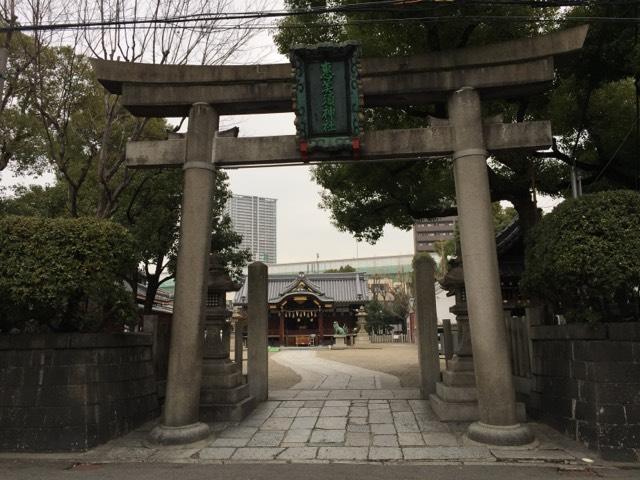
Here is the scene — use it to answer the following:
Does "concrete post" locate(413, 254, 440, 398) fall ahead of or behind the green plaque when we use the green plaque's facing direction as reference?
behind

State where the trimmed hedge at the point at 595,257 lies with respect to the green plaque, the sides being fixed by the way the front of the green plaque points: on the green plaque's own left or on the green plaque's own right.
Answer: on the green plaque's own left

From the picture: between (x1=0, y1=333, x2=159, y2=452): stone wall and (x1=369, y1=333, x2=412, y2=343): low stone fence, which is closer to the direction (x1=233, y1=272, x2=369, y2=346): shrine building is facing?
the stone wall

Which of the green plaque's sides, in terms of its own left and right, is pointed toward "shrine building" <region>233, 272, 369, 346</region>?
back

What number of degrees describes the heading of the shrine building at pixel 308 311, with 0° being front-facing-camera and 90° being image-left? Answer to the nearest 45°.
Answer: approximately 0°

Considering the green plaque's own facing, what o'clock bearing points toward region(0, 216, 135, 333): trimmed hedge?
The trimmed hedge is roughly at 3 o'clock from the green plaque.

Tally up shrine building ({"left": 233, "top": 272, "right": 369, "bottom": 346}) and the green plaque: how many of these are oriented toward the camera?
2

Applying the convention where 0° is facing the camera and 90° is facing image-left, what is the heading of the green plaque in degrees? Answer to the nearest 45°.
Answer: approximately 0°

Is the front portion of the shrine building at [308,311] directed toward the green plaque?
yes

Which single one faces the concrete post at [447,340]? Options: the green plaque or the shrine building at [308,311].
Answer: the shrine building

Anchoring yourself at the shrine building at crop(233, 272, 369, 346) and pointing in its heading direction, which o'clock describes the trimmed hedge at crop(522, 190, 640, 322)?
The trimmed hedge is roughly at 12 o'clock from the shrine building.
